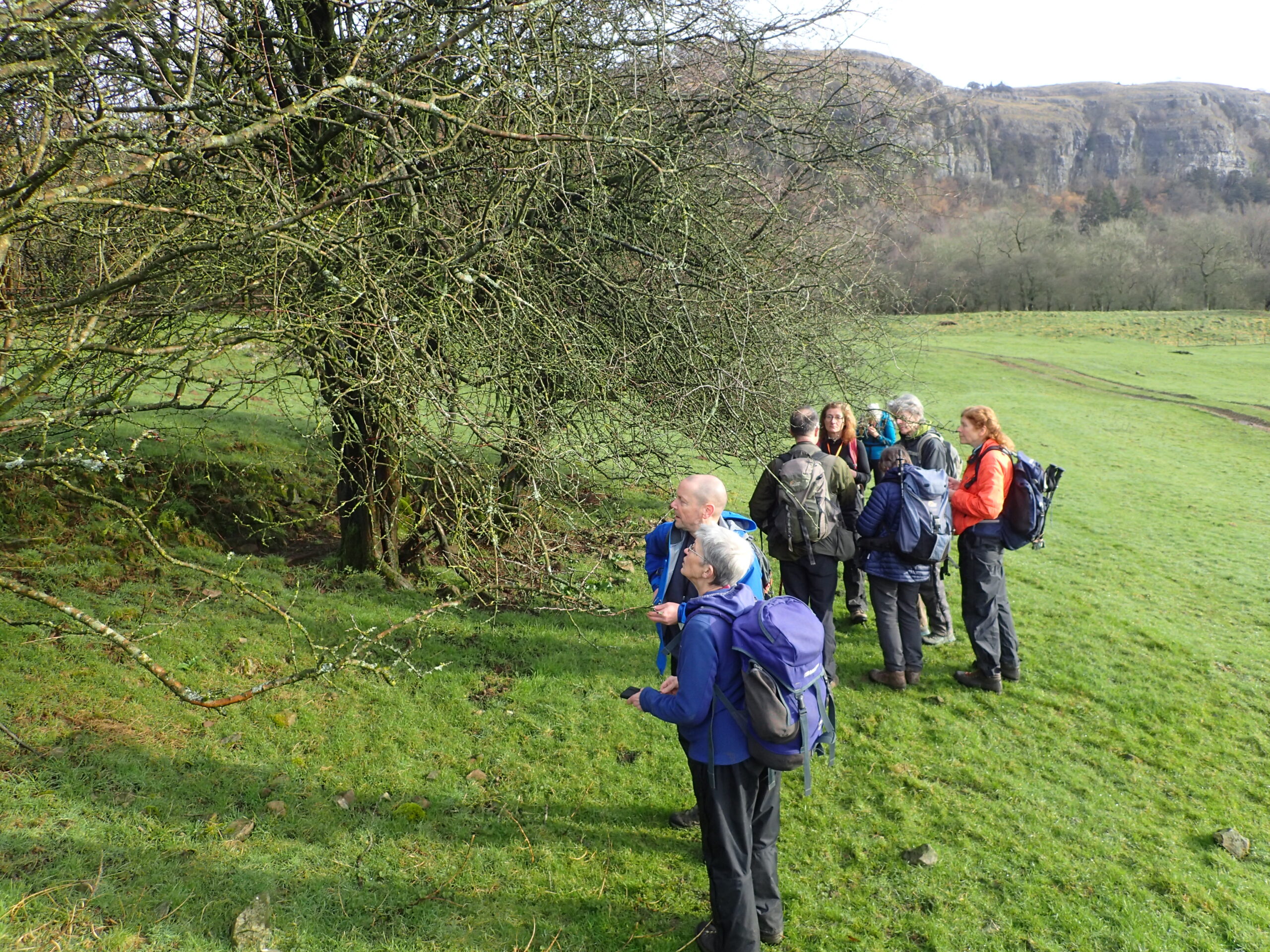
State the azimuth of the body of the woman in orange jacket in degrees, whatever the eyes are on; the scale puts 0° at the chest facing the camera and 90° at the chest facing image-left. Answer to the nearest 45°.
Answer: approximately 90°

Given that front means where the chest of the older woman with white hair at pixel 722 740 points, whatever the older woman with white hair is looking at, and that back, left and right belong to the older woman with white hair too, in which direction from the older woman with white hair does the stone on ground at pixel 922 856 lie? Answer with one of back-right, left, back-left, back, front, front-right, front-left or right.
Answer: back-right

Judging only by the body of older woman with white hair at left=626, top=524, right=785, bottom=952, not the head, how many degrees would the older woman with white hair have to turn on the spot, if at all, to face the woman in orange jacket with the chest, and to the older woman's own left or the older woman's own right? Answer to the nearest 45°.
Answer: approximately 135° to the older woman's own right

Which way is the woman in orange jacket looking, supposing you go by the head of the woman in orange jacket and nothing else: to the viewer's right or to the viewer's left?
to the viewer's left

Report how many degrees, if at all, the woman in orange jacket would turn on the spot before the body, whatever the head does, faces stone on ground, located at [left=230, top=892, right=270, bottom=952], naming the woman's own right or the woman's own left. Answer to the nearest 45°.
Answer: approximately 45° to the woman's own left

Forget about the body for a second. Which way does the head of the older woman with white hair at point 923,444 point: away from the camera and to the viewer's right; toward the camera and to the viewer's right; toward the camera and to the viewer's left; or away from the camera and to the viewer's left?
toward the camera and to the viewer's left

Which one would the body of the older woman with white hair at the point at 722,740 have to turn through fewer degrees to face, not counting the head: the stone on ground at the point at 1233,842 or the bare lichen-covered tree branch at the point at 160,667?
the bare lichen-covered tree branch

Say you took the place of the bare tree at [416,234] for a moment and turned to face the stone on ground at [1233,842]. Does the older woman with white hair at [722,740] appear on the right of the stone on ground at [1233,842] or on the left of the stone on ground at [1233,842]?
right

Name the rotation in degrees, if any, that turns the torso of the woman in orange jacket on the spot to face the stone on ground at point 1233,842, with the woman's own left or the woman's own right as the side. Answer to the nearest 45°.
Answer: approximately 135° to the woman's own left

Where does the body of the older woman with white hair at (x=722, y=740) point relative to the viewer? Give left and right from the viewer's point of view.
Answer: facing to the left of the viewer

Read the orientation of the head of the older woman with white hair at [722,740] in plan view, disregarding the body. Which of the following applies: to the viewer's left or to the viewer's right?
to the viewer's left

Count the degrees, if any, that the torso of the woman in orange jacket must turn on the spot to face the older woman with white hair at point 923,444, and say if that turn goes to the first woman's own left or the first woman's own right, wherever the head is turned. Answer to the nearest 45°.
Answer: approximately 45° to the first woman's own right
